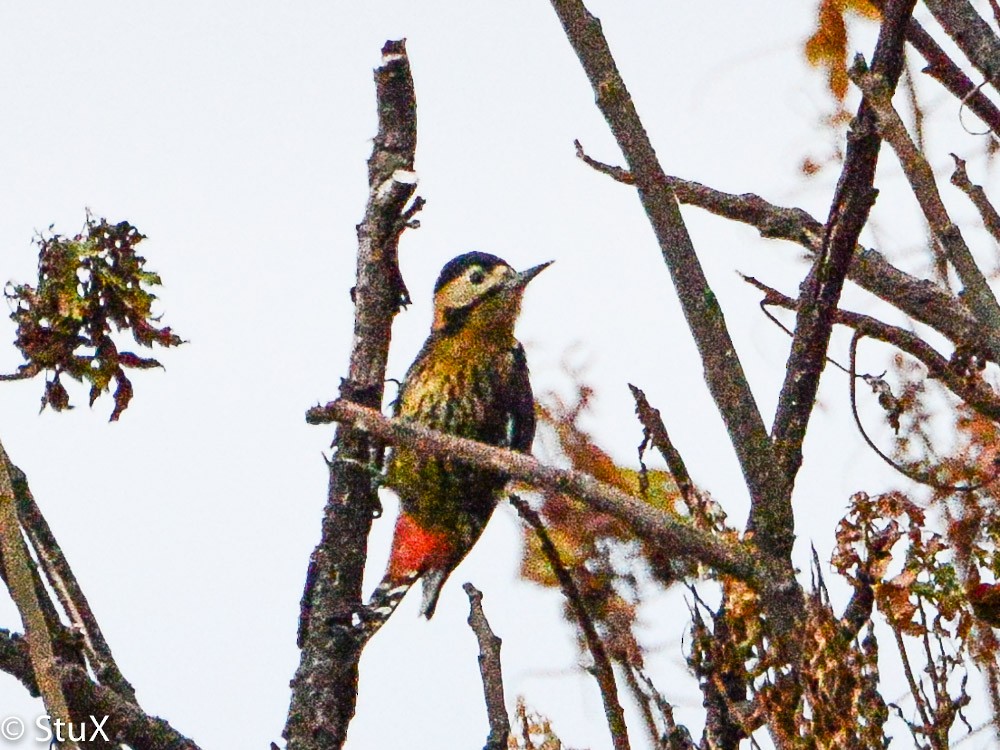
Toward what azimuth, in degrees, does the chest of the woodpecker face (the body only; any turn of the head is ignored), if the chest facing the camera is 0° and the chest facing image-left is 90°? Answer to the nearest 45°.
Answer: approximately 315°

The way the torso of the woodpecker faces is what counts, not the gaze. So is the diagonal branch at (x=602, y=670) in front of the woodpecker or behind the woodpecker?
in front

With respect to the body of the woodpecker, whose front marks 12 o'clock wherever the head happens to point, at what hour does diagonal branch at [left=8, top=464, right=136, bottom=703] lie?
The diagonal branch is roughly at 2 o'clock from the woodpecker.

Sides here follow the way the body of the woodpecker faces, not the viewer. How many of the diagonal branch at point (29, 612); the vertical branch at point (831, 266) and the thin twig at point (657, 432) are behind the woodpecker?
0

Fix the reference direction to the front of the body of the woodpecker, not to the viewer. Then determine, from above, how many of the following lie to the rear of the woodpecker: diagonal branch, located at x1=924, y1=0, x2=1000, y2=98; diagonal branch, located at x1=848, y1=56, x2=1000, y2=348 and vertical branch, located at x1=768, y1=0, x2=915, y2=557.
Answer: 0

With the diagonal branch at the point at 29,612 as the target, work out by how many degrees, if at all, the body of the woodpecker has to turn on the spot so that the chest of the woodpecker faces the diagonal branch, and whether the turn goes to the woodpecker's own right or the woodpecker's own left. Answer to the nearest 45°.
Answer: approximately 45° to the woodpecker's own right
